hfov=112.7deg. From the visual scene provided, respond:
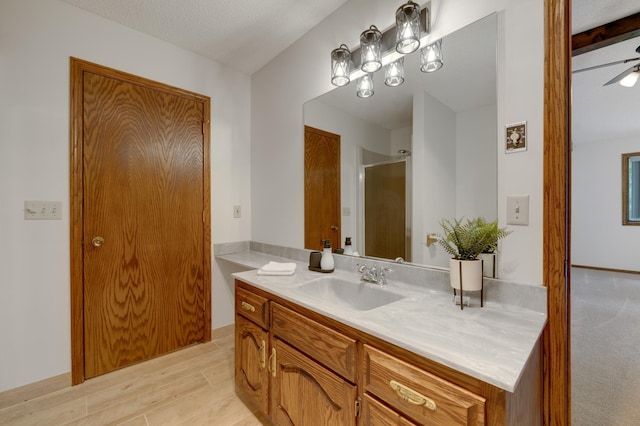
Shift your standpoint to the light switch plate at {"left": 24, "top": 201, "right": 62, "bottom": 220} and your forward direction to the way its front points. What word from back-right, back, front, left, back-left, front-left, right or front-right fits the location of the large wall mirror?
front-left

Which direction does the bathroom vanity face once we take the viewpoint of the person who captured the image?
facing the viewer and to the left of the viewer

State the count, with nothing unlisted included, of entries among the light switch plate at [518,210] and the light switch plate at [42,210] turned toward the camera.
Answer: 2

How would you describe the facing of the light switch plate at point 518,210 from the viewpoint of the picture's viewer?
facing the viewer

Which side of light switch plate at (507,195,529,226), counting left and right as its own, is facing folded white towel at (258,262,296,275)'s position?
right

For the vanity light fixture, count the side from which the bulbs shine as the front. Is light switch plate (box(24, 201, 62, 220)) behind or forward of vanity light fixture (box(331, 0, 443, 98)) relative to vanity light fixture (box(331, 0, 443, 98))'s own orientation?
forward

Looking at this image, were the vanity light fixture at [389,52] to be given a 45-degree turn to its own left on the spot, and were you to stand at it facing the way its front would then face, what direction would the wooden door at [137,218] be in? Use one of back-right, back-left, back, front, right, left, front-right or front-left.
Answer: right

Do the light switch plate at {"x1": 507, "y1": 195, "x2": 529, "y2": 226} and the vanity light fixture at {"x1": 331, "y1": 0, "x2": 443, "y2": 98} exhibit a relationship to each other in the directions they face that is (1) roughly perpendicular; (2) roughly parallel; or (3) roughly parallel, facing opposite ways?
roughly parallel

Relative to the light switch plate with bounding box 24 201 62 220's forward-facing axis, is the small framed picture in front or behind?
in front

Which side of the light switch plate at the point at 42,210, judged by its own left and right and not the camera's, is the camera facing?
front
